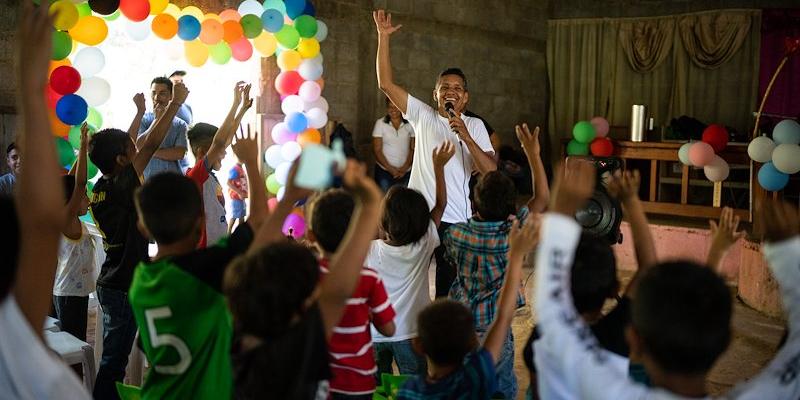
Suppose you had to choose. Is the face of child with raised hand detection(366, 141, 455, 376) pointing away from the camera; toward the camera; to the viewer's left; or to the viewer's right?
away from the camera

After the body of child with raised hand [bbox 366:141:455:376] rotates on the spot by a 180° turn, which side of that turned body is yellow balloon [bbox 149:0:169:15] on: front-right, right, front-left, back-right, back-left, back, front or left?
back-right

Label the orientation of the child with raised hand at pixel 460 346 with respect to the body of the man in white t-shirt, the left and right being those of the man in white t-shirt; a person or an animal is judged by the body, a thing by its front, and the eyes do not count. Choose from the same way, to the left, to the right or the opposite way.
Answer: the opposite way

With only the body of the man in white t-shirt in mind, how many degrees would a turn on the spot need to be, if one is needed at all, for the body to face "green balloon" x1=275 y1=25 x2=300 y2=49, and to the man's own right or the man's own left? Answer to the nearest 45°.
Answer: approximately 135° to the man's own right

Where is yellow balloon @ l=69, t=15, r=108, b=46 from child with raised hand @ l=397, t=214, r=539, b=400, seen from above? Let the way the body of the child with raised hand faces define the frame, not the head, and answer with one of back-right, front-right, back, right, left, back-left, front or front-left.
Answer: front-left

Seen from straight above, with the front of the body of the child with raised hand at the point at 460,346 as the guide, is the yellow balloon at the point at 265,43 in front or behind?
in front

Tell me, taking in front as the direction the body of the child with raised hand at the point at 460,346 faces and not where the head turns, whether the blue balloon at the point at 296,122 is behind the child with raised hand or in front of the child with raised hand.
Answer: in front

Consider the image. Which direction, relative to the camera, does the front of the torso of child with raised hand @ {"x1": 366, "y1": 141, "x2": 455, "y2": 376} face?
away from the camera

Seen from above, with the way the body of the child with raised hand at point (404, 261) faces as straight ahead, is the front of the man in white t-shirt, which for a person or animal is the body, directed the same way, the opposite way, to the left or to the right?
the opposite way

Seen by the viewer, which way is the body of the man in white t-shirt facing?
toward the camera

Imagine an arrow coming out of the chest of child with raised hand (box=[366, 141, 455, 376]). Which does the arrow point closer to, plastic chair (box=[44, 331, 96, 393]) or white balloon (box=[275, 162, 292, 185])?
the white balloon

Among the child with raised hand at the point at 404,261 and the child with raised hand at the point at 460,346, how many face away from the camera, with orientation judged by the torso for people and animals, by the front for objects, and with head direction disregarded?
2

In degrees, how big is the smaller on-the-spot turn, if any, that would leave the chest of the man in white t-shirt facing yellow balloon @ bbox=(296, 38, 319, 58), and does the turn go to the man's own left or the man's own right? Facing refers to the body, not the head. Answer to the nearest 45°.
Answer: approximately 135° to the man's own right

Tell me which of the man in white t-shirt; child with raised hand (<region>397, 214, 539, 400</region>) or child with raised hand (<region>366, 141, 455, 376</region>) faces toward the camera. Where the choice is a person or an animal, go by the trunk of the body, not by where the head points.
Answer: the man in white t-shirt

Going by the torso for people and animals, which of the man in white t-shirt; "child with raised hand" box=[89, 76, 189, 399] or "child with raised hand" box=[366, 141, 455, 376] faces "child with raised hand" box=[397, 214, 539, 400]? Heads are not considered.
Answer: the man in white t-shirt

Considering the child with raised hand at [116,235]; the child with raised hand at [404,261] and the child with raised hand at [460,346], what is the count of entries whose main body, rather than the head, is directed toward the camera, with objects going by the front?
0

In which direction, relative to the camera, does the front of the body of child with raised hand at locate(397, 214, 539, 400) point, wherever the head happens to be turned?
away from the camera

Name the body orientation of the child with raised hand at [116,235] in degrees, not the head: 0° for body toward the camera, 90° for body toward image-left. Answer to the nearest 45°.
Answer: approximately 225°
